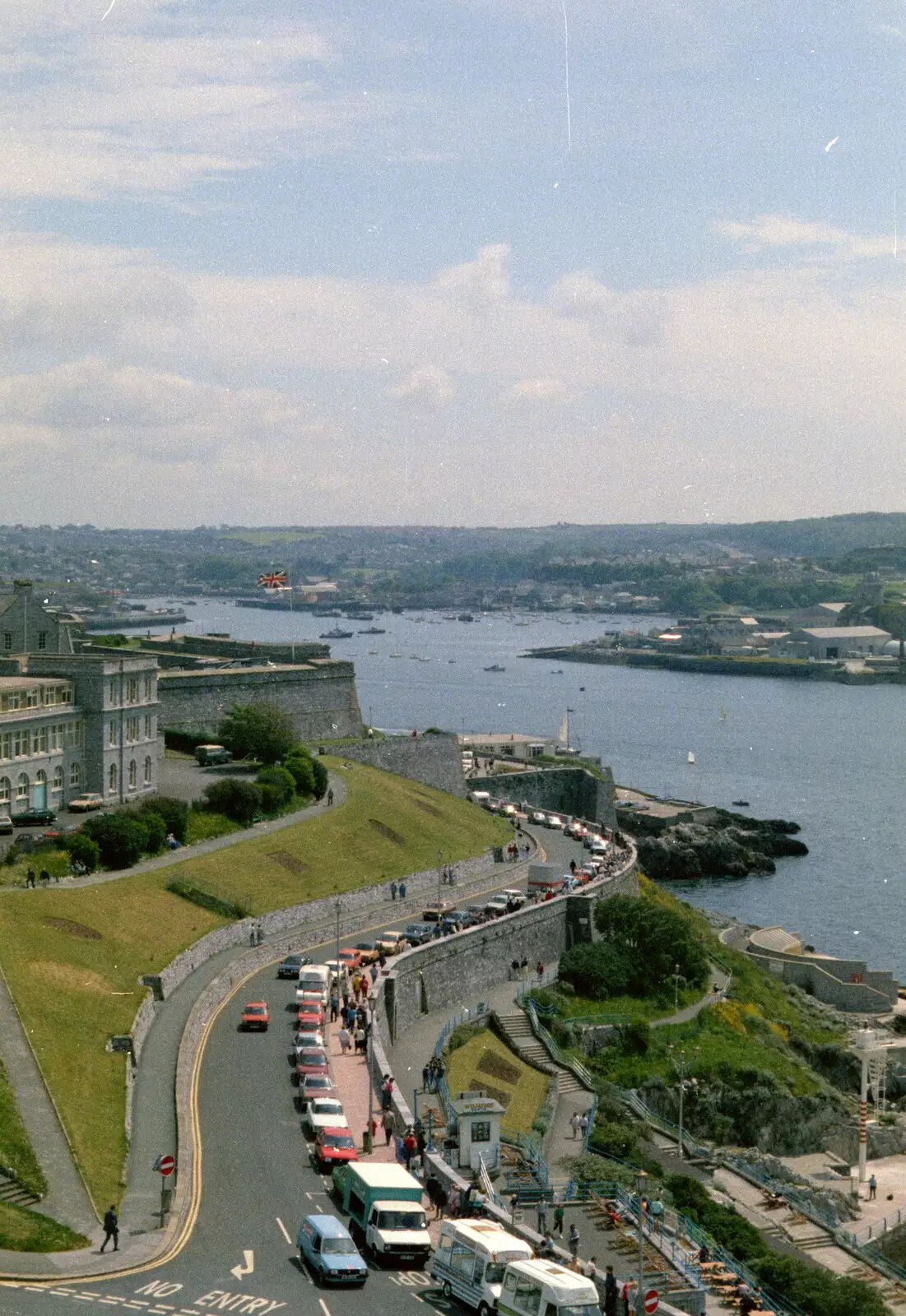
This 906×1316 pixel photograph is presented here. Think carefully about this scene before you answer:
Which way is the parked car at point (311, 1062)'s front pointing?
toward the camera

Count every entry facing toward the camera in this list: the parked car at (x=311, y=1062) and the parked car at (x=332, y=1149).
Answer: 2

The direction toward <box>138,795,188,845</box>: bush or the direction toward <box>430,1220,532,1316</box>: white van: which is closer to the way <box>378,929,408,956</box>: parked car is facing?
the white van

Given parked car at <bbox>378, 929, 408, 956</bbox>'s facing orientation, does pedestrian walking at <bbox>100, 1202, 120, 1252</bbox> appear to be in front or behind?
in front

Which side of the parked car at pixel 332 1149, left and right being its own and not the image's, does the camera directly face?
front

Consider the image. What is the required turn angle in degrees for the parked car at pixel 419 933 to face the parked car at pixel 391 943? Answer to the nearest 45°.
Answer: approximately 45° to its left

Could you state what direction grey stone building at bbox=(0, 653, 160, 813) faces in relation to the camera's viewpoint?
facing the viewer and to the right of the viewer

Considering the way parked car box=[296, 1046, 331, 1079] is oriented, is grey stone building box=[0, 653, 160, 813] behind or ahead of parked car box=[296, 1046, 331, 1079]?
behind

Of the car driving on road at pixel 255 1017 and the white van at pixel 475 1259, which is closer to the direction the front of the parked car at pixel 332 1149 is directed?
the white van

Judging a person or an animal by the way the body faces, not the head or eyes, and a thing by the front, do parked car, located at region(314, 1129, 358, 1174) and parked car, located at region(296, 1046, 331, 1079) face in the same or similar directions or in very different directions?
same or similar directions

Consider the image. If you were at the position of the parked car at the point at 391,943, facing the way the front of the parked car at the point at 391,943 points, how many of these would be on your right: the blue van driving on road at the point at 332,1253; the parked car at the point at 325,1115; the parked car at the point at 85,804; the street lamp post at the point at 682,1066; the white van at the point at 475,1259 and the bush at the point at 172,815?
2

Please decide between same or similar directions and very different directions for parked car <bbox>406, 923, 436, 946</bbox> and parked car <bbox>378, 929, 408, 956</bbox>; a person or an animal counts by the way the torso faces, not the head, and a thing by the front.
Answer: same or similar directions

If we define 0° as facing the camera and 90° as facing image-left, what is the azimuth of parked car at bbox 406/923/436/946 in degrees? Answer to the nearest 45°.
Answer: approximately 45°

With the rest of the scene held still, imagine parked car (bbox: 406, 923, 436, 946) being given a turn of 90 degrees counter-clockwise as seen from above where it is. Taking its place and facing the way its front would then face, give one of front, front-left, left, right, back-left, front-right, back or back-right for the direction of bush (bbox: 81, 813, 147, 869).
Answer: back-right

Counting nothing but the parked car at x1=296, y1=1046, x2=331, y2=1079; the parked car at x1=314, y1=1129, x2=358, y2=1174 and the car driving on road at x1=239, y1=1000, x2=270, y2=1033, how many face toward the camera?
3

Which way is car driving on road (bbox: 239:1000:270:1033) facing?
toward the camera

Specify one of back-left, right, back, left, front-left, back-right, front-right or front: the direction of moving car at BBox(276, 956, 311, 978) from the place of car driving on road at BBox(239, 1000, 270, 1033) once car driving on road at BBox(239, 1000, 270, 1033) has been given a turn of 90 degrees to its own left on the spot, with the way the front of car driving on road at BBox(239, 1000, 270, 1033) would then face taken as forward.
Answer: left
